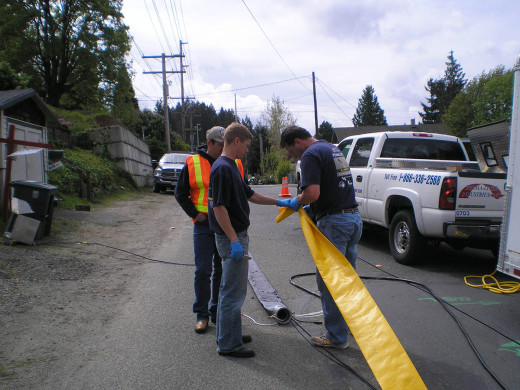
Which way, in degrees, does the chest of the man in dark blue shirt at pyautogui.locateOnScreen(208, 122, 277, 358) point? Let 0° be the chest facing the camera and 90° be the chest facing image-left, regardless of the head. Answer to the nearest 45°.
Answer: approximately 270°

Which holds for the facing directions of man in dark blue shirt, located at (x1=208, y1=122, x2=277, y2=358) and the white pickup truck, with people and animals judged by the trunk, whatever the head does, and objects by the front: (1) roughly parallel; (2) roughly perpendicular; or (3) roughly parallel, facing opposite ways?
roughly perpendicular

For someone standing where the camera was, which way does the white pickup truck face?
facing away from the viewer and to the left of the viewer

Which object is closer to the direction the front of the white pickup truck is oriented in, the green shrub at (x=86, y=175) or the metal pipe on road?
the green shrub

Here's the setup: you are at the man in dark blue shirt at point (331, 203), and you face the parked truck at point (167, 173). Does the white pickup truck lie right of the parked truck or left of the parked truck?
right

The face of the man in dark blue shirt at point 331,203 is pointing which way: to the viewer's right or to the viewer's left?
to the viewer's left

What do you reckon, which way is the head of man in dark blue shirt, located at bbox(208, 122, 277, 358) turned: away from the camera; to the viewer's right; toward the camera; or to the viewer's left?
to the viewer's right

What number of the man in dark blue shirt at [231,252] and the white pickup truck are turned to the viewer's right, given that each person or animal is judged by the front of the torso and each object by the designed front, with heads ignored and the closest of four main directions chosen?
1

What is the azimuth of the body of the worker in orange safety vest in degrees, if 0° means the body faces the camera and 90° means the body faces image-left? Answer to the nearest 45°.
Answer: approximately 315°

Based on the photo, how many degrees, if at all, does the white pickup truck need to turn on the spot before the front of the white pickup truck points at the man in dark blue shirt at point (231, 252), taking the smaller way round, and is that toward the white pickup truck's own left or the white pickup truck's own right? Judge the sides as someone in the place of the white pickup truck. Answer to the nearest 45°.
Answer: approximately 135° to the white pickup truck's own left

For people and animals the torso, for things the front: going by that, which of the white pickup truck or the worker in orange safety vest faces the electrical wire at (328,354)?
the worker in orange safety vest

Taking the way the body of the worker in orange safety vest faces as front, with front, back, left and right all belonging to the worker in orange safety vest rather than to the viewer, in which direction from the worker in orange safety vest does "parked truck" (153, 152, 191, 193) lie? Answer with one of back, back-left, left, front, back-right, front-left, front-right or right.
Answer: back-left
